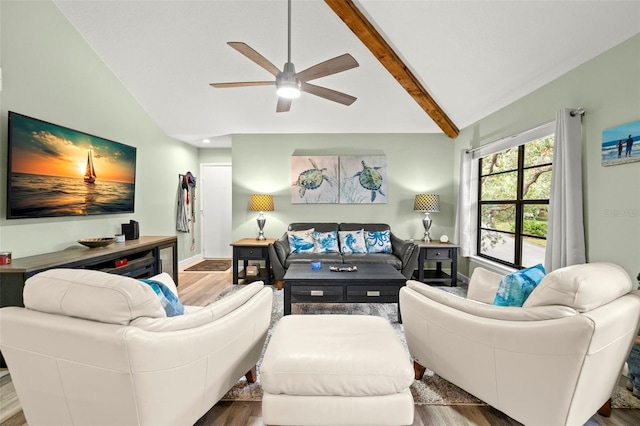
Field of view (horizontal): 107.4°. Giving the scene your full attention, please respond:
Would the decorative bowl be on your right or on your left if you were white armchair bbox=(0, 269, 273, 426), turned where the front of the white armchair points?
on your left

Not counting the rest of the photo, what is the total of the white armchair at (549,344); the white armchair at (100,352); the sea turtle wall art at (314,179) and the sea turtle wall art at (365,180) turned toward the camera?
2

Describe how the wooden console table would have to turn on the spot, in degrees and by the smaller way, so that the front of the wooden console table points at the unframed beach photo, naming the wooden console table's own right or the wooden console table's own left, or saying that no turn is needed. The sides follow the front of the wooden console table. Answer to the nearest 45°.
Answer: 0° — it already faces it

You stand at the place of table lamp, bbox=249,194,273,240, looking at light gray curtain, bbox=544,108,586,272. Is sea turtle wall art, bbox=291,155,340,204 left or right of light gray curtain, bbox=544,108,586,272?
left

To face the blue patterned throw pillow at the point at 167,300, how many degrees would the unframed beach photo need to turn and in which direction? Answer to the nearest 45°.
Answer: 0° — it already faces it

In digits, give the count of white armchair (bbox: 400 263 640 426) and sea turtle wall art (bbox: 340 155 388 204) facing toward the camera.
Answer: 1

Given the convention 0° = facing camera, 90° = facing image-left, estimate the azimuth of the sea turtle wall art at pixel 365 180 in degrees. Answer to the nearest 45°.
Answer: approximately 0°

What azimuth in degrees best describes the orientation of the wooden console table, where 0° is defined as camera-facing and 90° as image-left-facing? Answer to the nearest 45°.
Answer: approximately 315°

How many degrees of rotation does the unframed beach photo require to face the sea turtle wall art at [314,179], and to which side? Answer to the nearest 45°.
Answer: approximately 45° to its right

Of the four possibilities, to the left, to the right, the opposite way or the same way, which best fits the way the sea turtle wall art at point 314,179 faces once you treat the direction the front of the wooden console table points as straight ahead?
to the right
